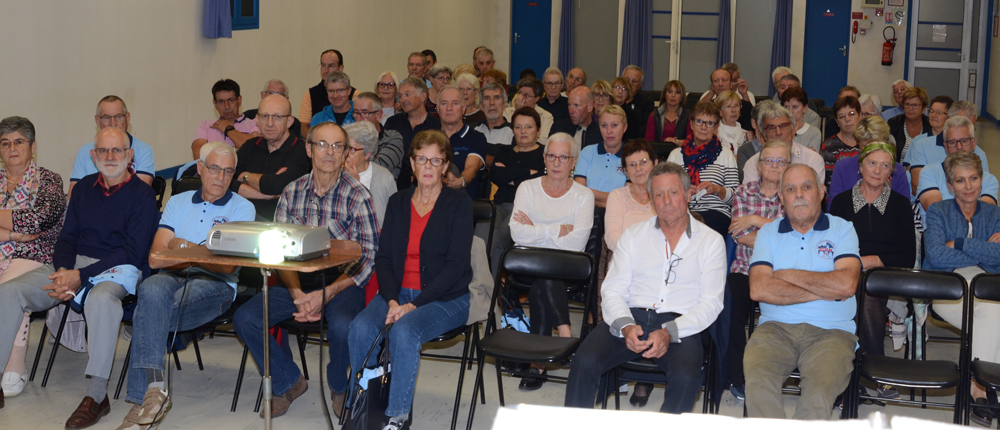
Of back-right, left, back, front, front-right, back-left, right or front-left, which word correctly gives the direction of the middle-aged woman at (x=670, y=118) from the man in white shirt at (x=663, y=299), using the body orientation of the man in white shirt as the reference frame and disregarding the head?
back-right

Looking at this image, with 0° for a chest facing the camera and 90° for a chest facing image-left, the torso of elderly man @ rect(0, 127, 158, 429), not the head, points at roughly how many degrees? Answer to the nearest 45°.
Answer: approximately 45°

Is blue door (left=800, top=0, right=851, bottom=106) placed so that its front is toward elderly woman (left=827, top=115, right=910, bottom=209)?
yes

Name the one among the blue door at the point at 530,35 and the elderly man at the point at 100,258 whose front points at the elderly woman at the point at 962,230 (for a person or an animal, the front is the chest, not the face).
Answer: the blue door

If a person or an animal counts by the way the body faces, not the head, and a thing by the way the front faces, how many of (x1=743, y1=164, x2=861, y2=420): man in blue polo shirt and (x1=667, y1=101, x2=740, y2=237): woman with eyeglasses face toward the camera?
2

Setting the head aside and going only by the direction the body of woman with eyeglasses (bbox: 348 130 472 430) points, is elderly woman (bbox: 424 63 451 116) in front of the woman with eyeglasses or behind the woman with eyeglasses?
behind

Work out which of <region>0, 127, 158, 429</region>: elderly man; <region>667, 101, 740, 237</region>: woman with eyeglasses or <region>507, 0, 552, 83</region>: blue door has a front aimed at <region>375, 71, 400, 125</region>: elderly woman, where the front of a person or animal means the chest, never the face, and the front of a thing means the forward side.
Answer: the blue door

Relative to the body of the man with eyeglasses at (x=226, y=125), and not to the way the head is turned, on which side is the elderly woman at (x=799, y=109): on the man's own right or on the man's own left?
on the man's own left

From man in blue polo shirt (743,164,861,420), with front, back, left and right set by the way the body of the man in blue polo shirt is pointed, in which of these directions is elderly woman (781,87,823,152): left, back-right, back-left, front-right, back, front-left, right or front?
back

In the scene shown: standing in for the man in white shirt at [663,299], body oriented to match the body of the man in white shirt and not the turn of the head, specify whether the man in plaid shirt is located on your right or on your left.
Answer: on your right

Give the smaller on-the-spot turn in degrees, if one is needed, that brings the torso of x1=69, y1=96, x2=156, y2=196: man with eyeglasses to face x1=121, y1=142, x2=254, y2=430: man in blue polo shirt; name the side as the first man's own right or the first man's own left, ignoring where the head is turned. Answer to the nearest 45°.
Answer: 0° — they already face them

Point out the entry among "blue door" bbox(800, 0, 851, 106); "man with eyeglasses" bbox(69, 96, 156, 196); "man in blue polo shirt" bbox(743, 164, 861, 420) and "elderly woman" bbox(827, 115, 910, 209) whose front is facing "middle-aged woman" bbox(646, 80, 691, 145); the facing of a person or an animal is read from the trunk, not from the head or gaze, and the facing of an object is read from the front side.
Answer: the blue door
